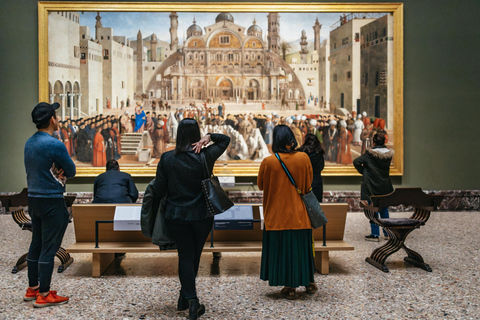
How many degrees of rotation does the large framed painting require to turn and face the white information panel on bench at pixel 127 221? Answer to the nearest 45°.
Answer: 0° — it already faces it

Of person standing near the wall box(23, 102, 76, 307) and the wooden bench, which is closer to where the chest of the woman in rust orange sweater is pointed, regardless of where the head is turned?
the wooden bench

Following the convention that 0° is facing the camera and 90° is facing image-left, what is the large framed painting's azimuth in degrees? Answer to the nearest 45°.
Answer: approximately 0°

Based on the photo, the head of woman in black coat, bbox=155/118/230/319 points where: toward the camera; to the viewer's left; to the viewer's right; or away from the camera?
away from the camera

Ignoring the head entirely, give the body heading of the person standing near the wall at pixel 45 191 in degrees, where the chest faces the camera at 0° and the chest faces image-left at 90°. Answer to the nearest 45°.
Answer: approximately 225°

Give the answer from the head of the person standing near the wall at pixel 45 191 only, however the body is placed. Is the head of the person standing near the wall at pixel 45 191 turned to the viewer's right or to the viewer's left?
to the viewer's right

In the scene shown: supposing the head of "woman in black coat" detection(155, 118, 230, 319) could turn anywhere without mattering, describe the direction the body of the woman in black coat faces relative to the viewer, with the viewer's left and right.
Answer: facing away from the viewer

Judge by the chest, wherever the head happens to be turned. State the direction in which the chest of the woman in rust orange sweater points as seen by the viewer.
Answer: away from the camera

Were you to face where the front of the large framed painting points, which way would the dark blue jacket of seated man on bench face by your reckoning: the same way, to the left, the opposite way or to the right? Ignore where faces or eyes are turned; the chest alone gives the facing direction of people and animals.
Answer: the opposite way

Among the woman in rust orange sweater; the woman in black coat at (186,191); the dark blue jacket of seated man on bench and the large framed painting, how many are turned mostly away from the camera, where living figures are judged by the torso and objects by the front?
3

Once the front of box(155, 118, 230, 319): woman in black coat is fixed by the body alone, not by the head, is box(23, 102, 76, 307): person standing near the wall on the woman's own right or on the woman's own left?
on the woman's own left
